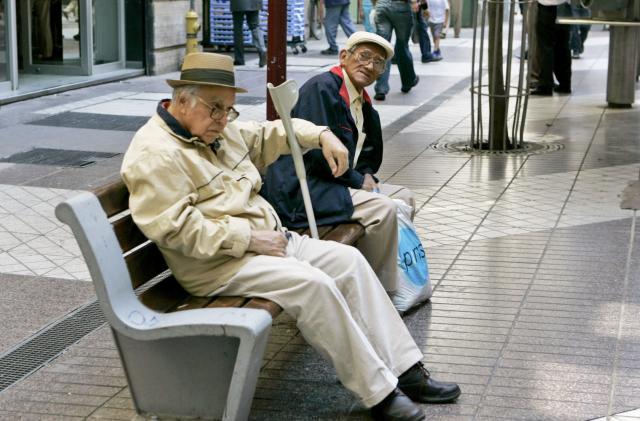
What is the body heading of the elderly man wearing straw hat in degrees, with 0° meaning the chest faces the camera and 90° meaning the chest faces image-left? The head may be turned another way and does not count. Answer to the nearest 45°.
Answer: approximately 315°

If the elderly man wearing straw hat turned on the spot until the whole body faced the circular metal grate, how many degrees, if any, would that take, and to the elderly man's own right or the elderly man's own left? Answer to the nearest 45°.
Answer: approximately 135° to the elderly man's own left

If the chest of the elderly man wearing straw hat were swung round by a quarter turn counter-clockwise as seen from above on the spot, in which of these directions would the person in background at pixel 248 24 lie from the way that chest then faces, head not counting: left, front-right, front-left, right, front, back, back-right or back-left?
front-left
